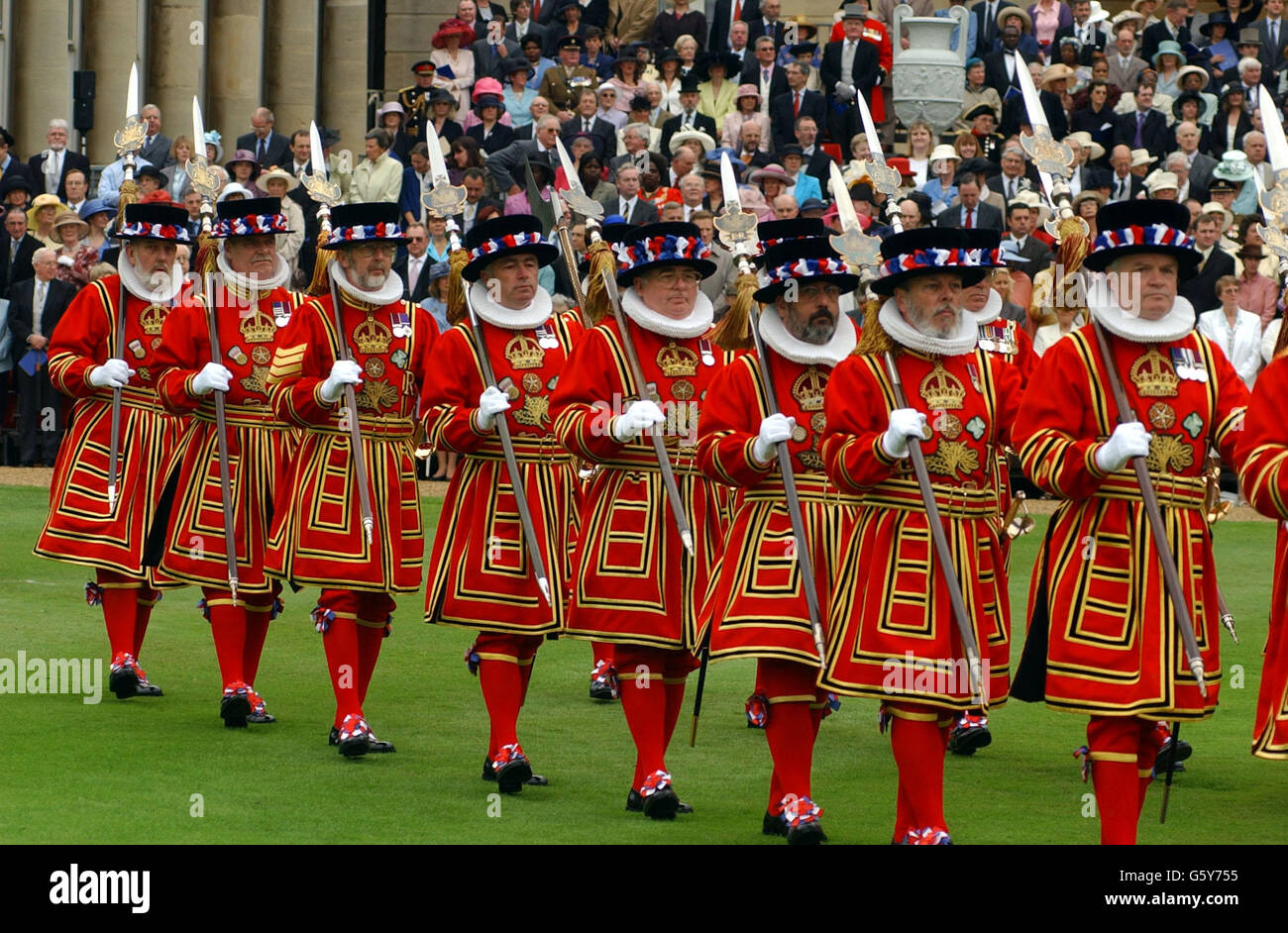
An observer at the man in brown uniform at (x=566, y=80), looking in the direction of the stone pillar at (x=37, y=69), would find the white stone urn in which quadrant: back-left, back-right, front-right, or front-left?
back-right

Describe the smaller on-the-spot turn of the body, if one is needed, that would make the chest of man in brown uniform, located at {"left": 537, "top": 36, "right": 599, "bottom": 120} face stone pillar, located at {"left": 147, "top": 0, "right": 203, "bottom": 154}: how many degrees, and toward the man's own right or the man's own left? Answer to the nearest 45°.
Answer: approximately 135° to the man's own right

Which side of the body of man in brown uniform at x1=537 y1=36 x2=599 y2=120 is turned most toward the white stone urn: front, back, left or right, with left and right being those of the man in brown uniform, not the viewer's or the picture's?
left

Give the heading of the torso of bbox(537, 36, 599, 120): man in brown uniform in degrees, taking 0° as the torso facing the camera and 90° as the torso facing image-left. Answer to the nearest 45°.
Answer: approximately 0°
